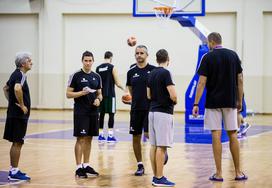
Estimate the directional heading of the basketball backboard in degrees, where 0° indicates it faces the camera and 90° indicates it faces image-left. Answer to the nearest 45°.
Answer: approximately 0°

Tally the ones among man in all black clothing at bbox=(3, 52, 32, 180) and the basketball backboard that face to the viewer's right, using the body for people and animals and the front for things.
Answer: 1

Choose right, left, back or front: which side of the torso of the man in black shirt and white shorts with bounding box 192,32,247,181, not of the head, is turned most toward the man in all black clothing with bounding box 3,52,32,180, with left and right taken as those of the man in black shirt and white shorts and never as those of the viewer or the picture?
left

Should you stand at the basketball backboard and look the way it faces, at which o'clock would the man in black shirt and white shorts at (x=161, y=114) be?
The man in black shirt and white shorts is roughly at 12 o'clock from the basketball backboard.

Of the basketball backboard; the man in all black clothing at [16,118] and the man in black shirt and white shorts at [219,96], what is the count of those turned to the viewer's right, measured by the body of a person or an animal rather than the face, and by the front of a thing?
1

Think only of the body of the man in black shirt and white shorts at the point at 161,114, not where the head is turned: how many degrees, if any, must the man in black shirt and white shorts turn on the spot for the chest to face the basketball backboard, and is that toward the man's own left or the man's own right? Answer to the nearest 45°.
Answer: approximately 45° to the man's own left

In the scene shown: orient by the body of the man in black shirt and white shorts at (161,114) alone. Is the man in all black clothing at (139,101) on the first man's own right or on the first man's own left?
on the first man's own left

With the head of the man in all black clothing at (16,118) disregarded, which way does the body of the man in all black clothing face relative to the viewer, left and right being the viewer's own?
facing to the right of the viewer

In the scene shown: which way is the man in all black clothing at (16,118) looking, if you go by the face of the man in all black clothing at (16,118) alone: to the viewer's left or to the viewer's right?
to the viewer's right

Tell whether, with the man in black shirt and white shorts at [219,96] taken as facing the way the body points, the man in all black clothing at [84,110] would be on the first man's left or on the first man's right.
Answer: on the first man's left

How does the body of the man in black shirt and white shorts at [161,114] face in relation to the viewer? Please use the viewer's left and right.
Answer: facing away from the viewer and to the right of the viewer

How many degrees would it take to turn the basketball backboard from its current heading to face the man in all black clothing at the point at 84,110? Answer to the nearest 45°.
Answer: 0° — it already faces them

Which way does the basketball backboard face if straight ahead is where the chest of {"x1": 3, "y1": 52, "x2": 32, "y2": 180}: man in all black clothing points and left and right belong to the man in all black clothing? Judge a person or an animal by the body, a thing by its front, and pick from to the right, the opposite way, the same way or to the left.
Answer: to the right

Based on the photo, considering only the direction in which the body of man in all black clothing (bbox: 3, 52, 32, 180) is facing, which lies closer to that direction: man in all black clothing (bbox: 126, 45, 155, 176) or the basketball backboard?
the man in all black clothing

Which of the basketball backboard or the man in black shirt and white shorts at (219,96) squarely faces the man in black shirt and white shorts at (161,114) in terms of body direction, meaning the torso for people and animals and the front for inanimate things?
the basketball backboard

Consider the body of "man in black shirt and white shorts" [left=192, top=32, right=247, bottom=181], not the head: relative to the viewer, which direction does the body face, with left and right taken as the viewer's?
facing away from the viewer
